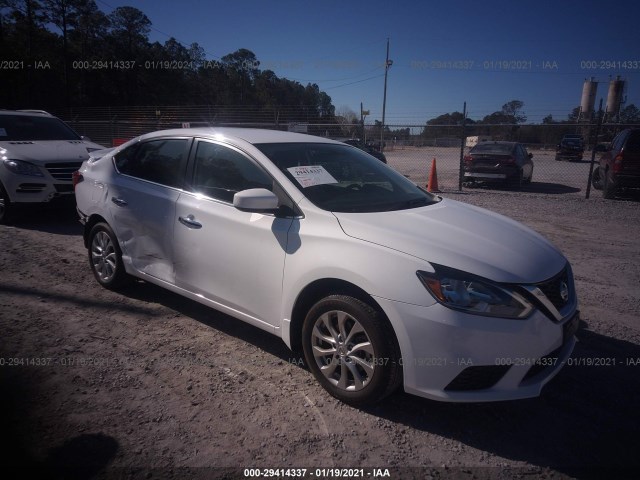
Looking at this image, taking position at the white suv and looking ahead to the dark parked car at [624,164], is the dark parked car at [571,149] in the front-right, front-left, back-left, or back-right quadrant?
front-left

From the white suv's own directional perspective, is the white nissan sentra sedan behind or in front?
in front

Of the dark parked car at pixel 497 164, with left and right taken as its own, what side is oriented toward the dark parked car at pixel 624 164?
right

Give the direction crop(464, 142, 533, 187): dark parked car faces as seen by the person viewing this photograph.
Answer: facing away from the viewer and to the right of the viewer

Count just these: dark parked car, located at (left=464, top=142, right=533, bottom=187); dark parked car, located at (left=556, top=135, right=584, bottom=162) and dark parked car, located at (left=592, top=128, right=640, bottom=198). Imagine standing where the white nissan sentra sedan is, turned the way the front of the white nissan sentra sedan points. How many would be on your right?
0

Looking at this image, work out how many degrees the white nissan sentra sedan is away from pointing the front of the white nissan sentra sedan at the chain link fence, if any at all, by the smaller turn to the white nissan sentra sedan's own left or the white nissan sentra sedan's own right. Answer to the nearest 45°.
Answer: approximately 135° to the white nissan sentra sedan's own left

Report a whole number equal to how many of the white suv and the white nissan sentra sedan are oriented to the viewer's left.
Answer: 0

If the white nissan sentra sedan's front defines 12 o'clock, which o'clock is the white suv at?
The white suv is roughly at 6 o'clock from the white nissan sentra sedan.

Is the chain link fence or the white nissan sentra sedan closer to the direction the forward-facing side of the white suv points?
the white nissan sentra sedan

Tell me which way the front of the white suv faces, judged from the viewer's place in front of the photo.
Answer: facing the viewer and to the right of the viewer

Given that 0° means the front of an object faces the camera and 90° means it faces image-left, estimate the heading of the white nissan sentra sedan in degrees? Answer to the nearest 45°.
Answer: approximately 315°

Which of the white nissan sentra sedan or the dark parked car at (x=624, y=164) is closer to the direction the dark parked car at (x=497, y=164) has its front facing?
the dark parked car
